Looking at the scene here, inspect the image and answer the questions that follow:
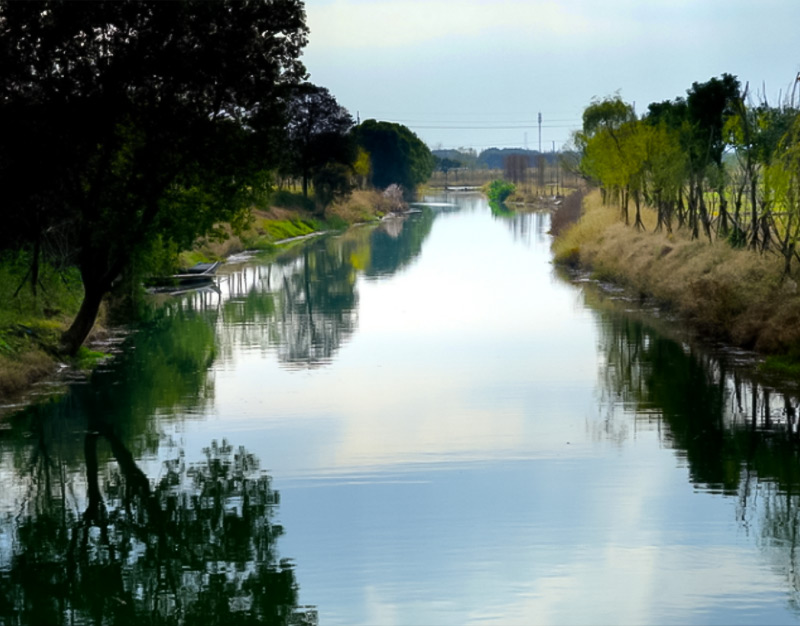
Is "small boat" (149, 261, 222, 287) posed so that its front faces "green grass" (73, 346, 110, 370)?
no

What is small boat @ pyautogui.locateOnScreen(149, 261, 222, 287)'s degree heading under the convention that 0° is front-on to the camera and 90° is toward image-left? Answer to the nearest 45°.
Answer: approximately 270°

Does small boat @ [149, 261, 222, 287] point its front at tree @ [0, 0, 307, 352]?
no

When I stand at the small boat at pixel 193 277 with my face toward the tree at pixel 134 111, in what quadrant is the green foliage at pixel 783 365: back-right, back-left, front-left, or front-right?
front-left

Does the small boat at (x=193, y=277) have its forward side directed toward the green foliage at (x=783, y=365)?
no
